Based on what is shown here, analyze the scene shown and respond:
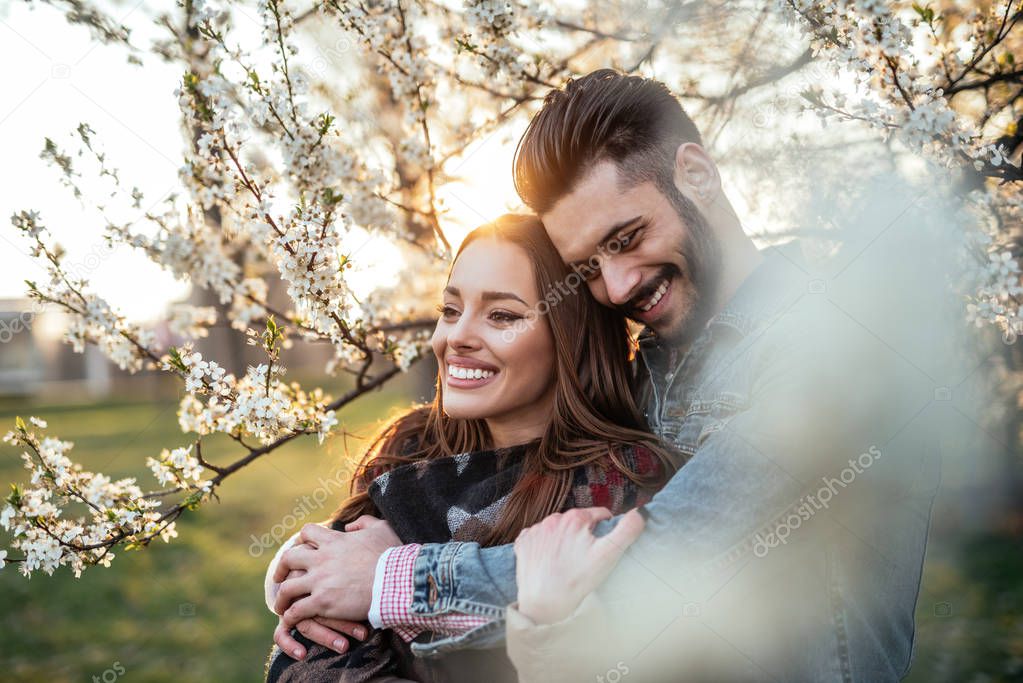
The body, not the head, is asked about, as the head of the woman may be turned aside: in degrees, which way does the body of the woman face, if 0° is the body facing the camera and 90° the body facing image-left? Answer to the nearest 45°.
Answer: approximately 45°

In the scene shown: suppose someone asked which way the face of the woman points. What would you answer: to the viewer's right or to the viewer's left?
to the viewer's left
